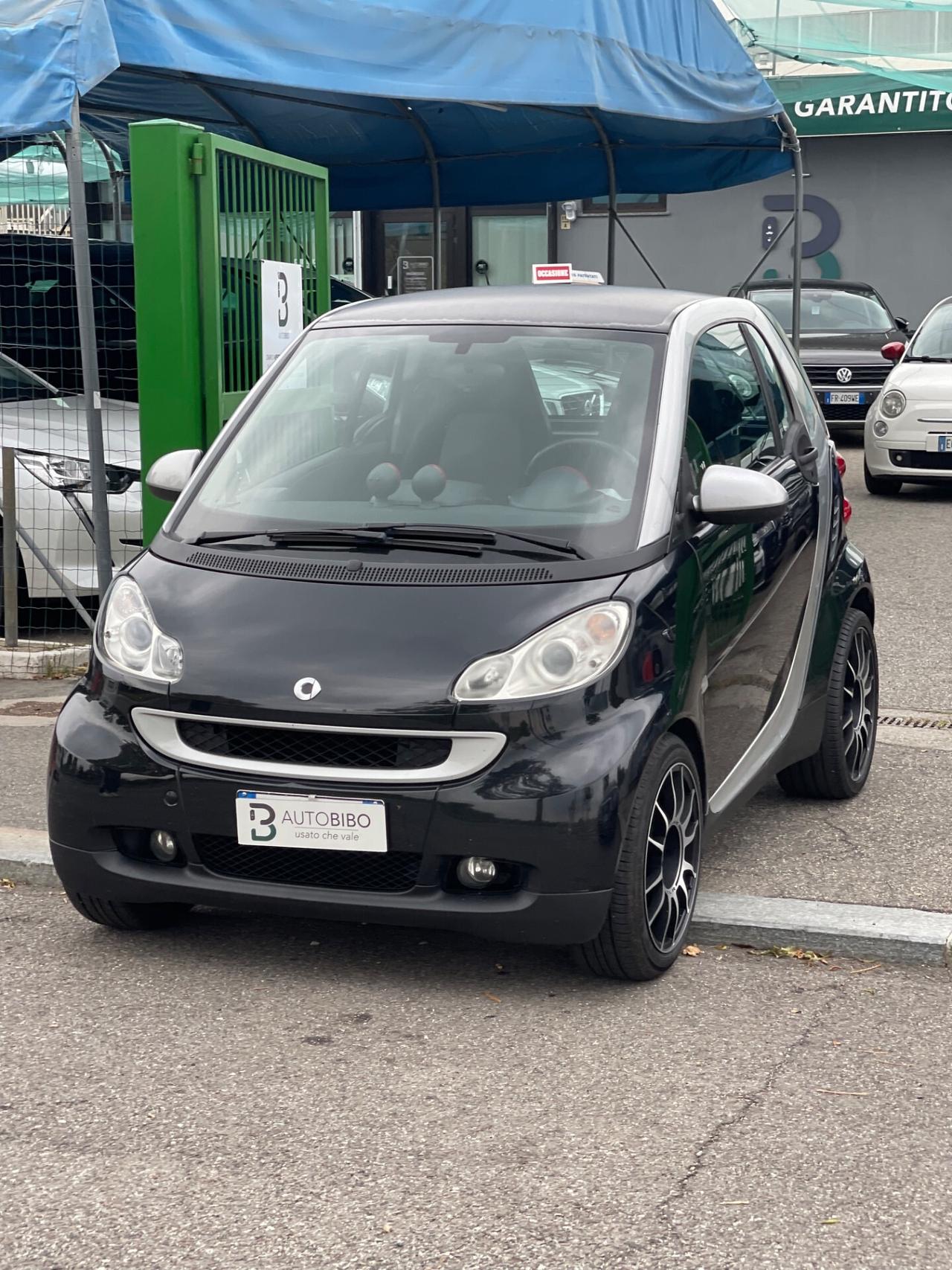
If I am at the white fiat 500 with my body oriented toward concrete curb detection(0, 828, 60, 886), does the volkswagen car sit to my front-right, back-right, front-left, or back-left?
back-right

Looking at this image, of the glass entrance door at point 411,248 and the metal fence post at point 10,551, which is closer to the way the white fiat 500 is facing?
the metal fence post

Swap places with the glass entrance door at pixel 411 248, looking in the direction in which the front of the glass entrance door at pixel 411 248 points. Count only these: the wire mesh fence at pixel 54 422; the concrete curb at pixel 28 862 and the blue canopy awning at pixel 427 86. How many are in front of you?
3

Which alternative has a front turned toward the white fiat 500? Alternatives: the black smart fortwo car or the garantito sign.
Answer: the garantito sign

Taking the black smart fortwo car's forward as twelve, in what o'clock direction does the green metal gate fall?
The green metal gate is roughly at 4 o'clock from the black smart fortwo car.

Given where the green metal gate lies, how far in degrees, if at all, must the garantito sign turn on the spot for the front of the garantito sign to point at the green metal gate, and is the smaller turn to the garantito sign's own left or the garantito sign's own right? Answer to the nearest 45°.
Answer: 0° — it already faces it

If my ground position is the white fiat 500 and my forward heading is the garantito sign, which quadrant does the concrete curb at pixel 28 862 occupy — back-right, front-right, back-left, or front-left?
back-left
